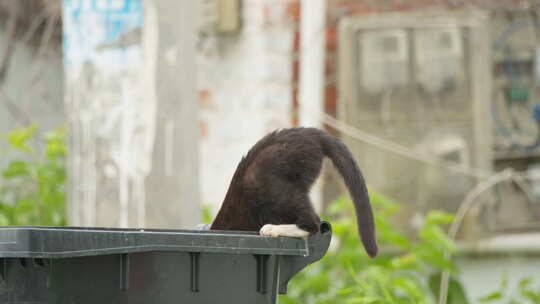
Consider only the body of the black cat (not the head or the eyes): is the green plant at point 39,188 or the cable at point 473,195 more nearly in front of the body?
the green plant

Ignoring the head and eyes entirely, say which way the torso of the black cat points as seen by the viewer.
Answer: to the viewer's left

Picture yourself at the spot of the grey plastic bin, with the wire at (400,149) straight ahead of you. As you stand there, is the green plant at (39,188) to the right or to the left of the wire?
left
